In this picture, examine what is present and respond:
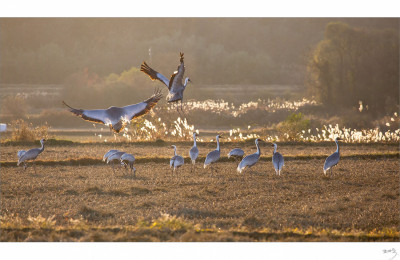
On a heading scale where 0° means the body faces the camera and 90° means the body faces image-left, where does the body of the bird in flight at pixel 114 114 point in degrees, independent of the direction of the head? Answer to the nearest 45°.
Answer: approximately 180°
